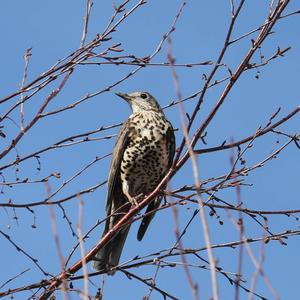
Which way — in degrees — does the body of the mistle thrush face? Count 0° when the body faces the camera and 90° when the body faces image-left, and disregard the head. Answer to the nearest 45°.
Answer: approximately 315°
